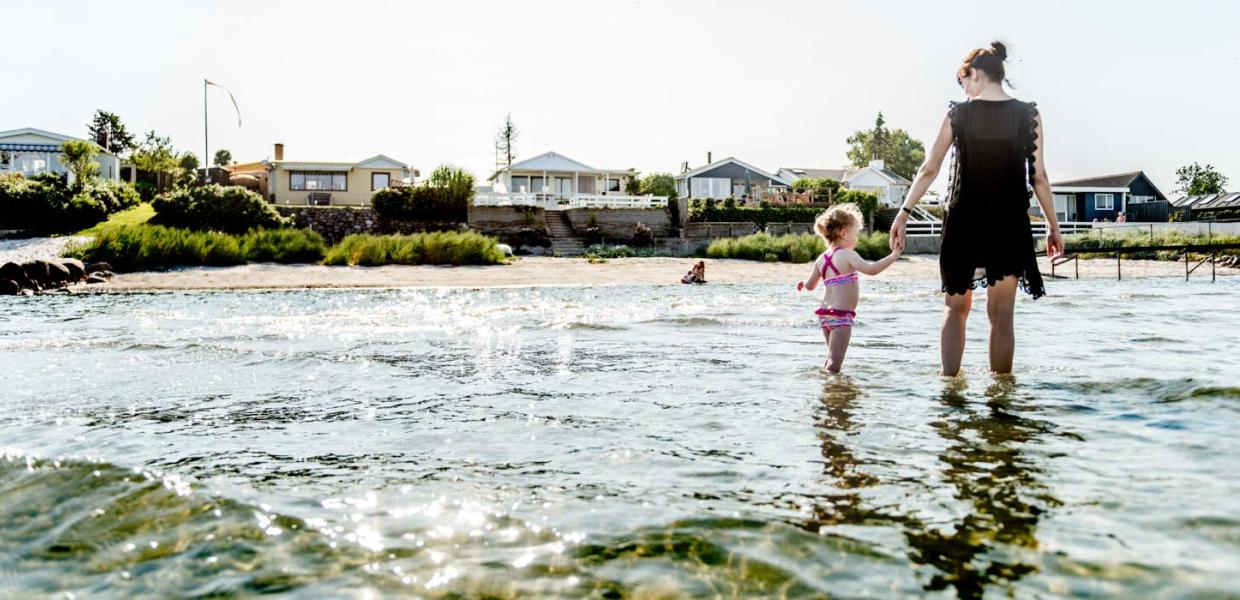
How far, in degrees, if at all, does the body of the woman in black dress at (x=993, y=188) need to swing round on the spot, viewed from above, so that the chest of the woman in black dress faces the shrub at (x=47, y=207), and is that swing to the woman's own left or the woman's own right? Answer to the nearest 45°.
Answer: approximately 45° to the woman's own left

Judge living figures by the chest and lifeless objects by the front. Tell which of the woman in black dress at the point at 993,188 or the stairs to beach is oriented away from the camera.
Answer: the woman in black dress

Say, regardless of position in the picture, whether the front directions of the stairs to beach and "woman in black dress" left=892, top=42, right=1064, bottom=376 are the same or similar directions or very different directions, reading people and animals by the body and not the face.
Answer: very different directions

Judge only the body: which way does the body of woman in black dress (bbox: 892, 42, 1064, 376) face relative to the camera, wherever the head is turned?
away from the camera

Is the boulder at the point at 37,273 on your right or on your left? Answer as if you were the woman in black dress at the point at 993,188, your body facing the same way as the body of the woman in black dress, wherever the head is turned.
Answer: on your left

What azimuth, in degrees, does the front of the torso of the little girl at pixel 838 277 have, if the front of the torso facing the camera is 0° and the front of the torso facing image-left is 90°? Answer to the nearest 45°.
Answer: approximately 225°

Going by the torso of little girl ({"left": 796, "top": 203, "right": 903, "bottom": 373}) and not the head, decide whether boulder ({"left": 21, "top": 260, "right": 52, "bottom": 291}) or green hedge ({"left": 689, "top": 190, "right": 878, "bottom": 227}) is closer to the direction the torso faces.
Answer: the green hedge

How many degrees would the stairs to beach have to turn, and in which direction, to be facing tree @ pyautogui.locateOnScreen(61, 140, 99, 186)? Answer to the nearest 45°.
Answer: approximately 90° to its right

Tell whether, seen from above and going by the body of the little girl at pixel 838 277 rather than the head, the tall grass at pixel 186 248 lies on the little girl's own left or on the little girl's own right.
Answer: on the little girl's own left

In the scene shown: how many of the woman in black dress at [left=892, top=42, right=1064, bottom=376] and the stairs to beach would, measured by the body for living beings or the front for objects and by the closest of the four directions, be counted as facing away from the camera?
1

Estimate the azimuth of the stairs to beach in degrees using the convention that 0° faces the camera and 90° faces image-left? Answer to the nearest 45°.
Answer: approximately 0°
